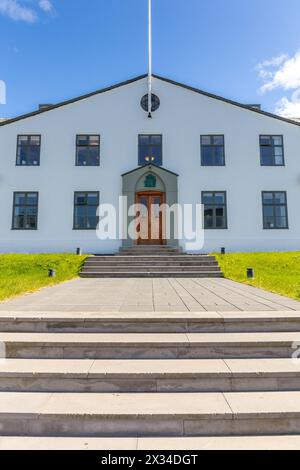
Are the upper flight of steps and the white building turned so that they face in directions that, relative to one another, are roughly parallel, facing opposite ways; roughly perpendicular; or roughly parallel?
roughly parallel

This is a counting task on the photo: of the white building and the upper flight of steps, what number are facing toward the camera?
2

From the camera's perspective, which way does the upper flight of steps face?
toward the camera

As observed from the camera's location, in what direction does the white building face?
facing the viewer
